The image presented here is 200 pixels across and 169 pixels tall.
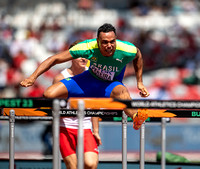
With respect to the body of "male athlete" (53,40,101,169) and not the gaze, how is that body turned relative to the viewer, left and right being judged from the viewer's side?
facing the viewer

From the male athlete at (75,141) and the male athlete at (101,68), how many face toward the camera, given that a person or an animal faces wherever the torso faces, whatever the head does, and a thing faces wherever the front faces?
2

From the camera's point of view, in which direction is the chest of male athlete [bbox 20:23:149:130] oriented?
toward the camera
